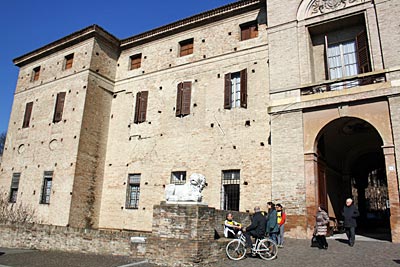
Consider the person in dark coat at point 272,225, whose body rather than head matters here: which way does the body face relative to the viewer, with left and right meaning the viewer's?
facing to the left of the viewer

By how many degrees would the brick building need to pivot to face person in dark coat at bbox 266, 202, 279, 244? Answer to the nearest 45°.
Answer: approximately 45° to its left

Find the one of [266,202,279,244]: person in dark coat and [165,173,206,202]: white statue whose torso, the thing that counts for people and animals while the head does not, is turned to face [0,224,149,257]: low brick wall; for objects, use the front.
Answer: the person in dark coat

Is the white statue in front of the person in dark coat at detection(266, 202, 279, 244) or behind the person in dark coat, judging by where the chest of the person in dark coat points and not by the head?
in front

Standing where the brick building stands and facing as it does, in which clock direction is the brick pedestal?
The brick pedestal is roughly at 11 o'clock from the brick building.

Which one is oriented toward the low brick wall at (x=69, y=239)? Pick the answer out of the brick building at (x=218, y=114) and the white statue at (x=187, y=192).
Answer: the brick building

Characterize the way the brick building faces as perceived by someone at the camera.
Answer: facing the viewer and to the left of the viewer
